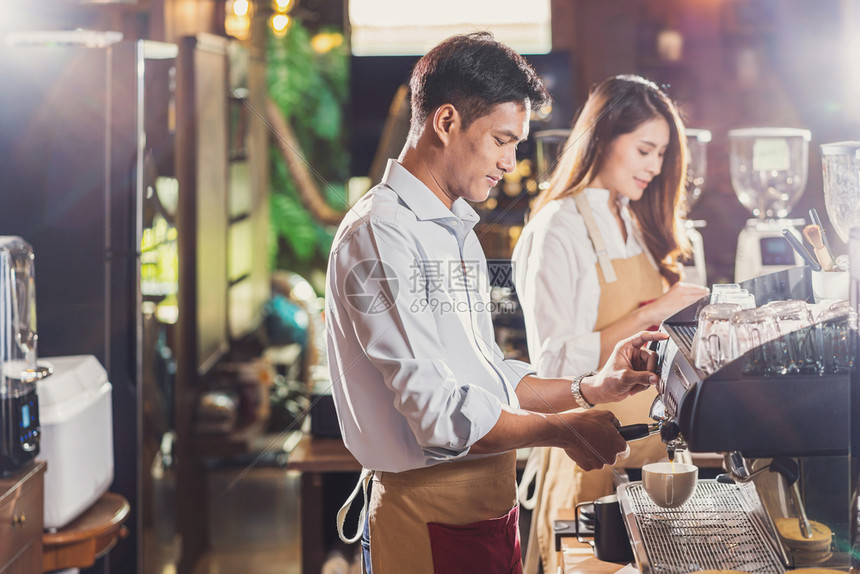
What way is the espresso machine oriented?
to the viewer's left

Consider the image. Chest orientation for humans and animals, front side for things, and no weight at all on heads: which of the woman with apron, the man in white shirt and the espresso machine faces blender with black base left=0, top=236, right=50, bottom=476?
the espresso machine

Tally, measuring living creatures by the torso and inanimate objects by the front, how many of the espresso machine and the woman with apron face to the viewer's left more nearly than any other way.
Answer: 1

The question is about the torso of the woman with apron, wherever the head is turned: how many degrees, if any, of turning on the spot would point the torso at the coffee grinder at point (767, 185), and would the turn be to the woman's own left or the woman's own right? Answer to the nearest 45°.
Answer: approximately 90° to the woman's own left

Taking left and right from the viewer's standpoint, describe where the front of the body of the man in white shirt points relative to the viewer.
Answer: facing to the right of the viewer

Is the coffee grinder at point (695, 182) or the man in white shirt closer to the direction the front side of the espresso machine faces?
the man in white shirt

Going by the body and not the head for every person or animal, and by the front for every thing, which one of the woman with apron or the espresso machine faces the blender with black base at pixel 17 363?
the espresso machine

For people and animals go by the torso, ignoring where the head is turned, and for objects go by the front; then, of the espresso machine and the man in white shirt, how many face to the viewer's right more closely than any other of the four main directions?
1
